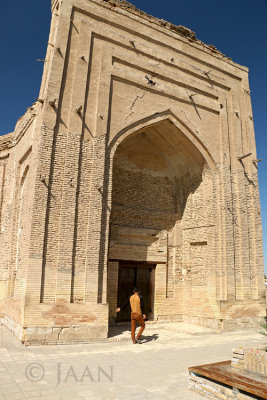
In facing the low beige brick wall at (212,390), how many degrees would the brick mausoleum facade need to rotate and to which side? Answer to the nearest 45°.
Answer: approximately 45° to its right

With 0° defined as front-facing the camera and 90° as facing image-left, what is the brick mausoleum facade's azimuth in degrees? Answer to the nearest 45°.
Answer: approximately 315°
